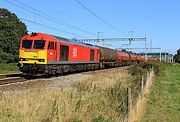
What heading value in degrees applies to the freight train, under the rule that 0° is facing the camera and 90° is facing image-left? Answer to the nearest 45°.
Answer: approximately 45°
